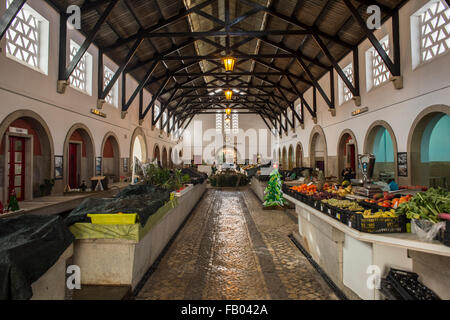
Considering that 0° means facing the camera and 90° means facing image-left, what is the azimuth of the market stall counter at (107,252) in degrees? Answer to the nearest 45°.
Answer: approximately 270°

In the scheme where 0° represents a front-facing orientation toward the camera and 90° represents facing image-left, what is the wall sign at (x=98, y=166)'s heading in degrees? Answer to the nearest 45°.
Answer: approximately 315°

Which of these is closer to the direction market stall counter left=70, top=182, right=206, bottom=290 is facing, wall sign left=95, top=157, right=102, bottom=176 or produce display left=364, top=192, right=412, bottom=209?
the produce display

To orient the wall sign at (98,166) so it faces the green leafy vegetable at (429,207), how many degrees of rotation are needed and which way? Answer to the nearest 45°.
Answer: approximately 45° to its right

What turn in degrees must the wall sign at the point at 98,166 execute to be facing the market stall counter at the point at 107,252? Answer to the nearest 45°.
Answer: approximately 45° to its right

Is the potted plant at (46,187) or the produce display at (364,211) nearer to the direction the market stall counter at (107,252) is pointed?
the produce display
